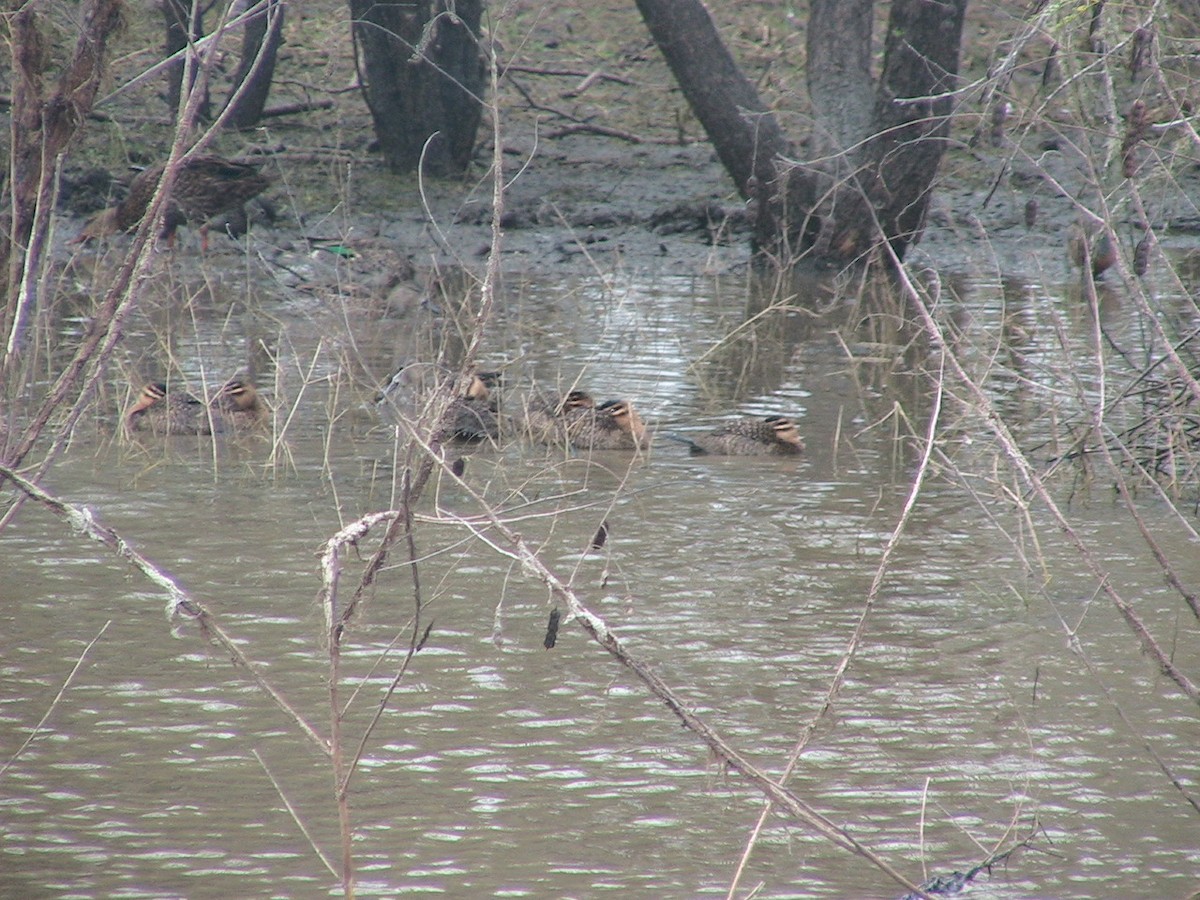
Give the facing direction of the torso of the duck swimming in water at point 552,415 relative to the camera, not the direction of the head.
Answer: to the viewer's right

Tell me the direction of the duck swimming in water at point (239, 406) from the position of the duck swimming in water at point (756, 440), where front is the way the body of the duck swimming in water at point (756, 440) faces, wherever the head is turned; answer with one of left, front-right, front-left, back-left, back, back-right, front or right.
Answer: back

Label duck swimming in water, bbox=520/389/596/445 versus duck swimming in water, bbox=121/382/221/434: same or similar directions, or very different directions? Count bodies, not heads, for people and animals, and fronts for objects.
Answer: very different directions

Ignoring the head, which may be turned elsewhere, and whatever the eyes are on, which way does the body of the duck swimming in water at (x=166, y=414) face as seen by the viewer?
to the viewer's left

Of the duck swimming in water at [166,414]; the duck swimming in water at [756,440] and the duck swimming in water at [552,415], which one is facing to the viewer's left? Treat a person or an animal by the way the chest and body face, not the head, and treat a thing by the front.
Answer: the duck swimming in water at [166,414]

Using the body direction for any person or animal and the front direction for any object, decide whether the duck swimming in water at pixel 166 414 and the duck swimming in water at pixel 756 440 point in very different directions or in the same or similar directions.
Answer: very different directions

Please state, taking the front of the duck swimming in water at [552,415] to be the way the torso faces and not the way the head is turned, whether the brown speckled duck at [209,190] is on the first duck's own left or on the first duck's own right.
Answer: on the first duck's own left

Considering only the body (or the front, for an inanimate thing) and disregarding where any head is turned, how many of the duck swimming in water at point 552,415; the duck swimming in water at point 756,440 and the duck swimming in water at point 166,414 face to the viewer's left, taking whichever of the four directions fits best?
1

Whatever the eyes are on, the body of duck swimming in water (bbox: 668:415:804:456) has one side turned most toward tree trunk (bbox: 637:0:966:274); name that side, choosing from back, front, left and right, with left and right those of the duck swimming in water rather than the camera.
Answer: left

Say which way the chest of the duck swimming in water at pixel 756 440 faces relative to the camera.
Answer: to the viewer's right

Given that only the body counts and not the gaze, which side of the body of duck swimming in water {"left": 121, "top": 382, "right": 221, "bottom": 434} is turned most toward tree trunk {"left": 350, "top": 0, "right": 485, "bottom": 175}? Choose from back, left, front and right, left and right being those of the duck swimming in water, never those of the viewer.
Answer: right

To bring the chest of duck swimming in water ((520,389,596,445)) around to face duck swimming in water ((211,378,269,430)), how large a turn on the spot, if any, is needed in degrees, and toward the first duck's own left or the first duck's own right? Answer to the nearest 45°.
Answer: approximately 180°

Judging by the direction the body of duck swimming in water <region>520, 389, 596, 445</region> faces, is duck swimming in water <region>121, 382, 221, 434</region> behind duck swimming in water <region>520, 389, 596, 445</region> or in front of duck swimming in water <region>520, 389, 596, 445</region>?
behind

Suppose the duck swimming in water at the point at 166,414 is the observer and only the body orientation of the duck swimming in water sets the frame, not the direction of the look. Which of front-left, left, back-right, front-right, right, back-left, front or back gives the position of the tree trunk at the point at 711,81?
back-right
